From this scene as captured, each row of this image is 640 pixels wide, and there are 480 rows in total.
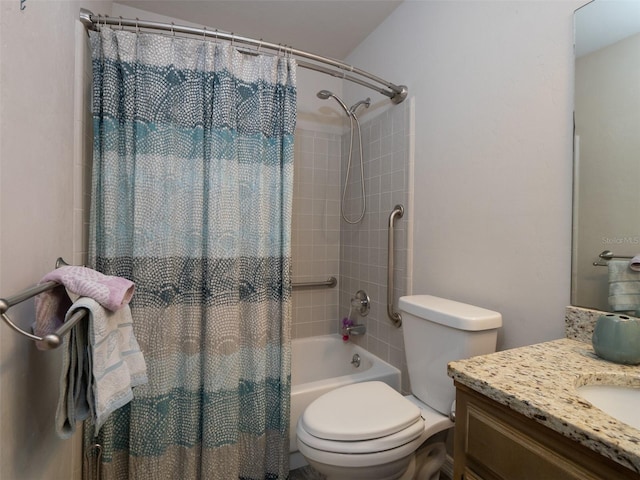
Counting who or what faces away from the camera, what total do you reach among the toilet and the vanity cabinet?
0

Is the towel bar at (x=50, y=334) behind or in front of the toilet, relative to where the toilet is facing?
in front

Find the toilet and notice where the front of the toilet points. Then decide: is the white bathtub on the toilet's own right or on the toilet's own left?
on the toilet's own right

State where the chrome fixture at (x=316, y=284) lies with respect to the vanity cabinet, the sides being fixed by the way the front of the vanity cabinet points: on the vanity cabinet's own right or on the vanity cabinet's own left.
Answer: on the vanity cabinet's own right

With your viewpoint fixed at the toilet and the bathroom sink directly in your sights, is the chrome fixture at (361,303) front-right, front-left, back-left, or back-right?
back-left

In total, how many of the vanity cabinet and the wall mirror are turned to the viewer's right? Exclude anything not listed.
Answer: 0

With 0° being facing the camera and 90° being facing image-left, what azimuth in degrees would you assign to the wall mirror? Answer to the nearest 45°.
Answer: approximately 45°

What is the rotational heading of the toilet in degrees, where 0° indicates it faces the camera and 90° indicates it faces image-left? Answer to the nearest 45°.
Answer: approximately 45°

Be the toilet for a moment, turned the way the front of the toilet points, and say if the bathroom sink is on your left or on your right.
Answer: on your left
